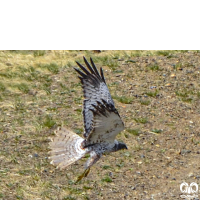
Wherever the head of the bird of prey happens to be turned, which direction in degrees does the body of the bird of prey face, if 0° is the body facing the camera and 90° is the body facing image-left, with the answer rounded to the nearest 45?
approximately 270°
